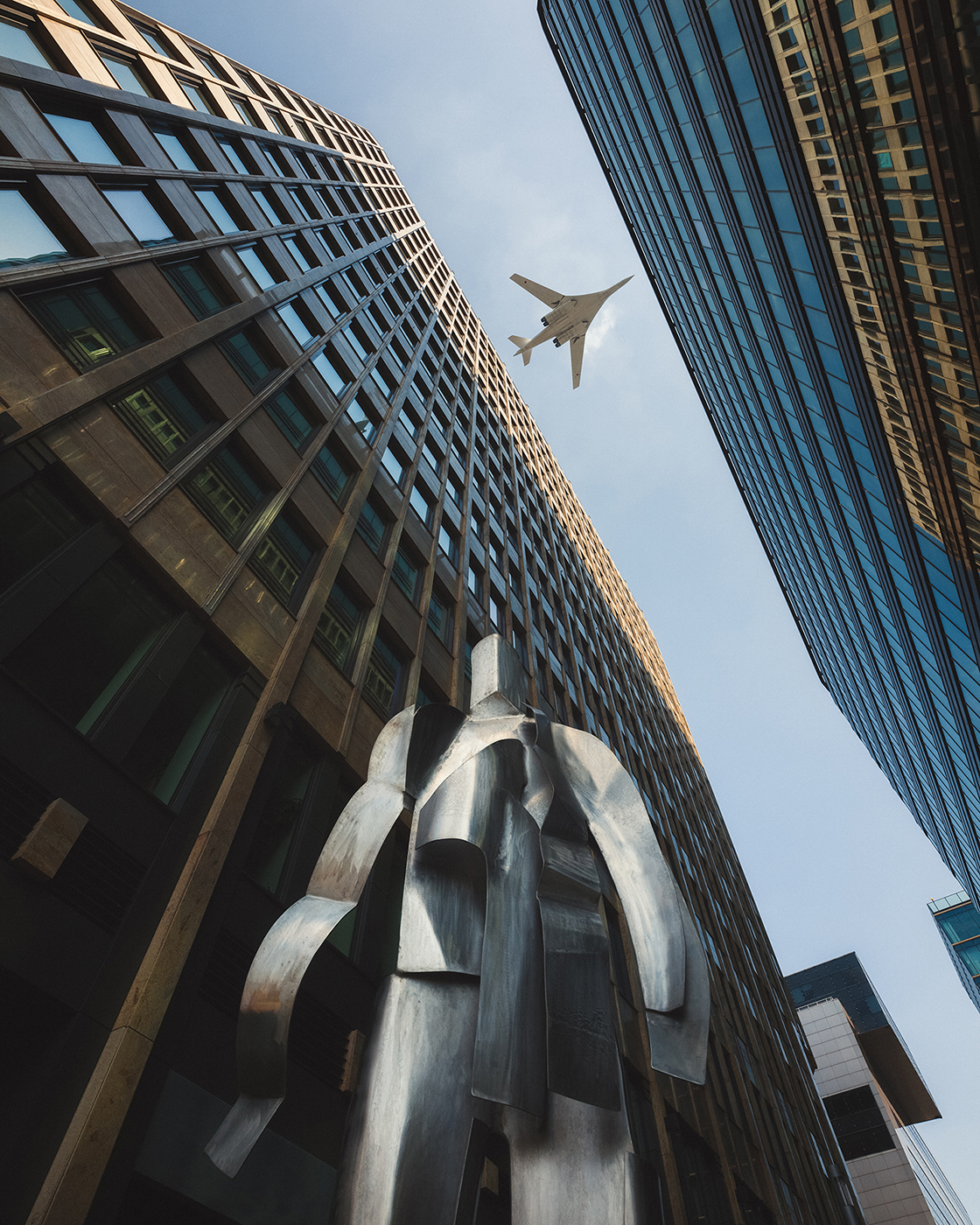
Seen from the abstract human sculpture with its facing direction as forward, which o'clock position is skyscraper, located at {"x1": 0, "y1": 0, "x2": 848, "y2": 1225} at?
The skyscraper is roughly at 6 o'clock from the abstract human sculpture.

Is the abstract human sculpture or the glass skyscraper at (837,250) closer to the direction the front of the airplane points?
the glass skyscraper
